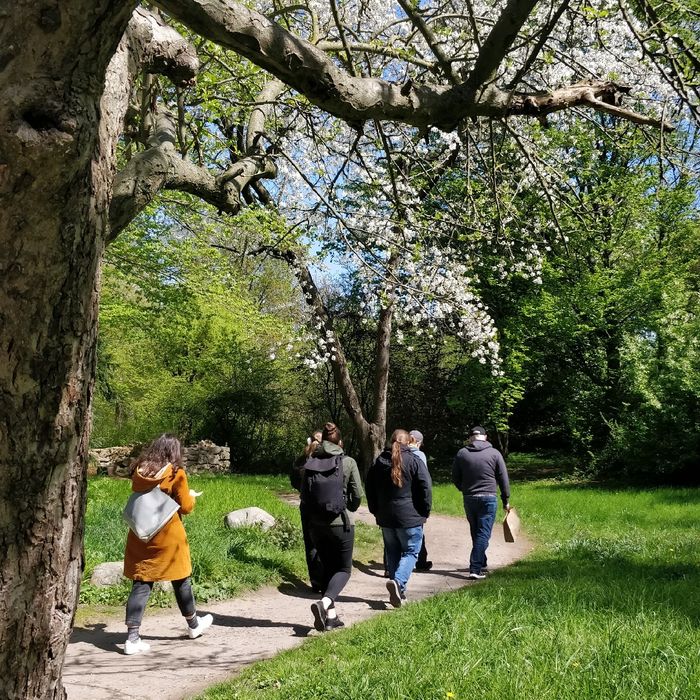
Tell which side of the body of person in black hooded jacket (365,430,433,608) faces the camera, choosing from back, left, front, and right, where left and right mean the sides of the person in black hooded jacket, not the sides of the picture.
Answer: back

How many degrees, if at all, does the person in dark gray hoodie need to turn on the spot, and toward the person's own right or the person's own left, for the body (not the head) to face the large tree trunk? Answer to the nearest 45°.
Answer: approximately 180°

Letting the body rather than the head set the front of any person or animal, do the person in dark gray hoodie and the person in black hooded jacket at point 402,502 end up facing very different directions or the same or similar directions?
same or similar directions

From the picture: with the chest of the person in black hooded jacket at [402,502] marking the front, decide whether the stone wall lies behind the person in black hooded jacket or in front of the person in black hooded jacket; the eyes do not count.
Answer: in front

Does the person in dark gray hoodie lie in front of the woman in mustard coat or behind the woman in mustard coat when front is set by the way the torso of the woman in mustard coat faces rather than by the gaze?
in front

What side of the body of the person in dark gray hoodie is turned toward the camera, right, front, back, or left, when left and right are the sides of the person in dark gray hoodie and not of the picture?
back

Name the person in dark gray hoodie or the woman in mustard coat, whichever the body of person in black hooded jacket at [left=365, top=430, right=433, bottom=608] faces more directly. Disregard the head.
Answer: the person in dark gray hoodie

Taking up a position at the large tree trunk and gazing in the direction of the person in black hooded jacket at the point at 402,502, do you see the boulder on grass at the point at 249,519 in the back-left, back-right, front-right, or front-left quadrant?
front-left

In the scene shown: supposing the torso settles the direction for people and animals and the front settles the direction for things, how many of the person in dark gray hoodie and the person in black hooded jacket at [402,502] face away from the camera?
2

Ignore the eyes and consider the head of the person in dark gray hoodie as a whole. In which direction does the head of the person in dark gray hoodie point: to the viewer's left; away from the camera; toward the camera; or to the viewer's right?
away from the camera

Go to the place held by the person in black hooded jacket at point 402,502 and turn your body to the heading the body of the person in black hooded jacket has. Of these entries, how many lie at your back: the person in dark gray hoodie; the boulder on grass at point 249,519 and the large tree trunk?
1

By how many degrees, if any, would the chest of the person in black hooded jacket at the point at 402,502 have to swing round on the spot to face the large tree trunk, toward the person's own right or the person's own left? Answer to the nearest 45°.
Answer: approximately 180°

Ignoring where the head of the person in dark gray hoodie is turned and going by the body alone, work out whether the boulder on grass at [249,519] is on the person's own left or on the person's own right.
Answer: on the person's own left

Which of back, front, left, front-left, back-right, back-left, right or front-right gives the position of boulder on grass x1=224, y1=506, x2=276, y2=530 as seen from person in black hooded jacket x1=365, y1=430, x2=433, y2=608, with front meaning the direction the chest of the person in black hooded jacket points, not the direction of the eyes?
front-left

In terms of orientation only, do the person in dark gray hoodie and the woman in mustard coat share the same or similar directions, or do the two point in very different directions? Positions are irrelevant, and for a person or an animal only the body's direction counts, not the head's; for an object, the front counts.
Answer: same or similar directions

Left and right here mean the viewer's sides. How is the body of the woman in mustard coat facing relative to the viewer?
facing away from the viewer and to the right of the viewer

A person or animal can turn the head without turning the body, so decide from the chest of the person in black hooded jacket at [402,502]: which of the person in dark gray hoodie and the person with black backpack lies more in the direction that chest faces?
the person in dark gray hoodie

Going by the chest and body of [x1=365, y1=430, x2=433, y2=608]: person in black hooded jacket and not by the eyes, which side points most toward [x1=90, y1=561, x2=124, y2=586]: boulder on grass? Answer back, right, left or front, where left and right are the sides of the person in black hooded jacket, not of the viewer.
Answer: left

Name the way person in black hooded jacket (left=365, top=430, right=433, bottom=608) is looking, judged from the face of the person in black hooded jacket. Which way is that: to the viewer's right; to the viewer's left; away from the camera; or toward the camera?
away from the camera

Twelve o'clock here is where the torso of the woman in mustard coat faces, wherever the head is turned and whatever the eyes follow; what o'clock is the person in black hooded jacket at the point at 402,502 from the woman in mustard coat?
The person in black hooded jacket is roughly at 1 o'clock from the woman in mustard coat.

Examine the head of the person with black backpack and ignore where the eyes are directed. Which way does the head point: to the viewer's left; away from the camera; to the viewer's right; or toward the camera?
away from the camera
